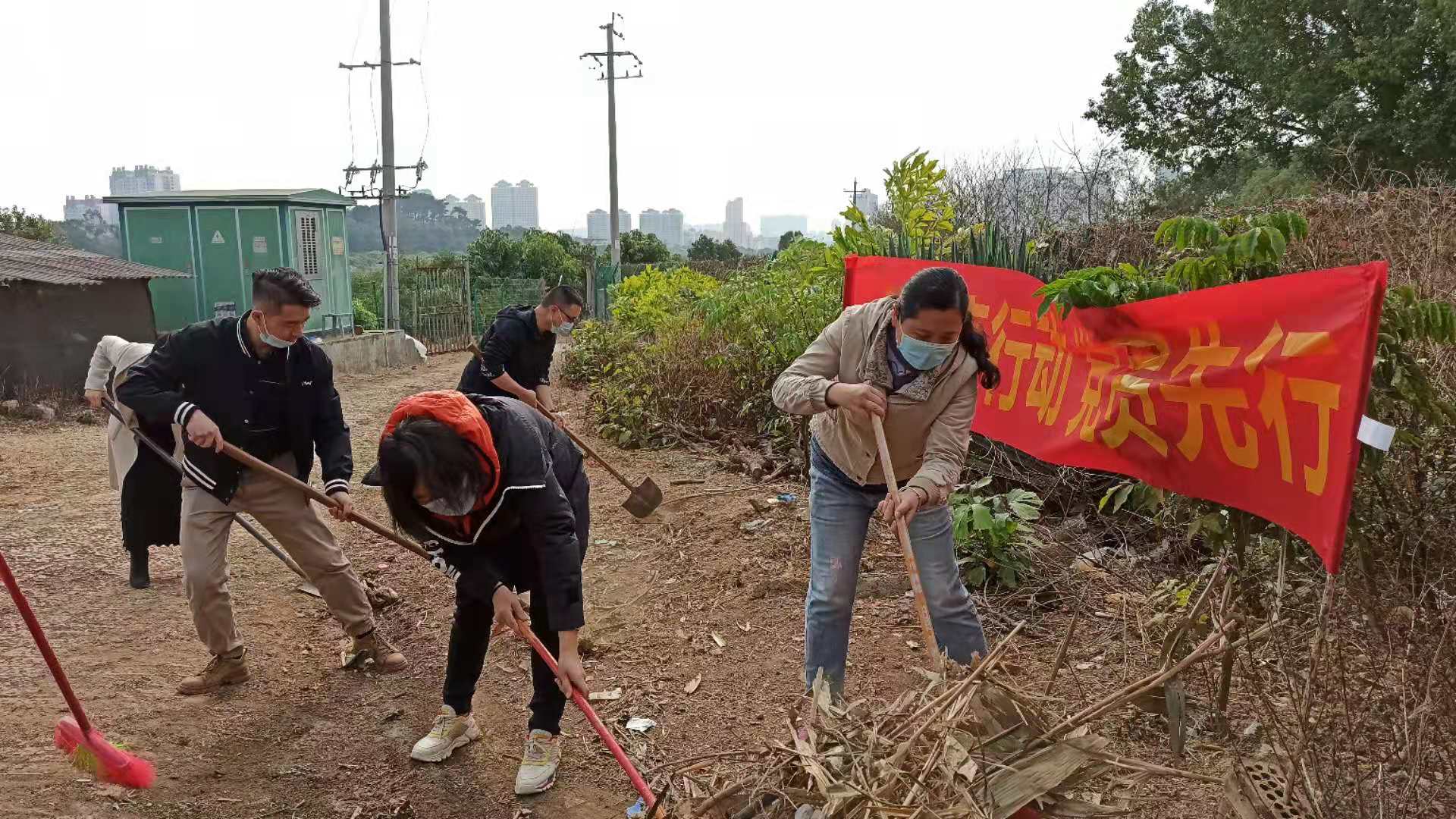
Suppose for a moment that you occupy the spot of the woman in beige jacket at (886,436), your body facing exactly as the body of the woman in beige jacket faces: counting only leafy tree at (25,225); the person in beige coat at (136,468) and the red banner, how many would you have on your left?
1

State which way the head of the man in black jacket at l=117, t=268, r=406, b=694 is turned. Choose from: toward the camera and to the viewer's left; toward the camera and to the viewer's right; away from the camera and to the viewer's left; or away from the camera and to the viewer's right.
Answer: toward the camera and to the viewer's right

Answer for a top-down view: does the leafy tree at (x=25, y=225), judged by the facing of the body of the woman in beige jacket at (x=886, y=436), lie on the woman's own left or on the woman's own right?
on the woman's own right

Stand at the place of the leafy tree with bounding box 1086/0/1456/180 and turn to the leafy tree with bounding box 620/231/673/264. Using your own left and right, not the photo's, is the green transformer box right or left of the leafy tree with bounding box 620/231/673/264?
left

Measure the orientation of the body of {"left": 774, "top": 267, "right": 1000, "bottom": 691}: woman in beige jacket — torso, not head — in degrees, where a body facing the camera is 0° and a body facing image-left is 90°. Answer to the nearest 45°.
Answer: approximately 0°

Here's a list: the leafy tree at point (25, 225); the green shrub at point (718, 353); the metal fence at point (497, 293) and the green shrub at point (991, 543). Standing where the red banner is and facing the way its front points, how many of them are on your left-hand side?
0

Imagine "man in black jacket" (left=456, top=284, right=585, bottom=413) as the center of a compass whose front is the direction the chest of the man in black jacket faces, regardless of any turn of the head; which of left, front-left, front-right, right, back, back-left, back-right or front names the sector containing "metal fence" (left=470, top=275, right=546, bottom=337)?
back-left

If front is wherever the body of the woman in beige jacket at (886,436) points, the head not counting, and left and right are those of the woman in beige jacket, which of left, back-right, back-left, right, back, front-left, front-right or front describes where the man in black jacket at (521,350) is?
back-right

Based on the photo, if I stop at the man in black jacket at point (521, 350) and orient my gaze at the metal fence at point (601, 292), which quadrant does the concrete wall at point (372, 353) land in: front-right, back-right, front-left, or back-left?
front-left

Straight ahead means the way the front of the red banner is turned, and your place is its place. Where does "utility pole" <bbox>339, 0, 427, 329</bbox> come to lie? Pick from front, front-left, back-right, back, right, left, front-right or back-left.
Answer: right

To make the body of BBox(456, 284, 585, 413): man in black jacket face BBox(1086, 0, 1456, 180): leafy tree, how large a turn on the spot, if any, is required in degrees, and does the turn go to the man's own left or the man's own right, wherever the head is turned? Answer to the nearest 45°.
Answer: approximately 90° to the man's own left

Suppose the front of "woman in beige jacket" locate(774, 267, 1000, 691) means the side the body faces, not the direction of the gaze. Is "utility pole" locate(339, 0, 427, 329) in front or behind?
behind

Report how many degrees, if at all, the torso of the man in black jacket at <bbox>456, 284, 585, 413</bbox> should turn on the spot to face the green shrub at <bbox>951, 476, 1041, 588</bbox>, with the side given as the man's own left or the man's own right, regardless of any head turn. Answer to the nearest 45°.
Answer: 0° — they already face it

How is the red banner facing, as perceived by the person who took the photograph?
facing the viewer and to the left of the viewer
